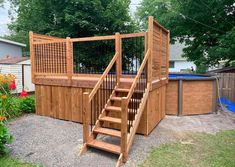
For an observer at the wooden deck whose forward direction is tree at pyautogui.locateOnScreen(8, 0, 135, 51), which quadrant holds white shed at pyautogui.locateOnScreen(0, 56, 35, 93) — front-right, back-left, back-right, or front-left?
front-left

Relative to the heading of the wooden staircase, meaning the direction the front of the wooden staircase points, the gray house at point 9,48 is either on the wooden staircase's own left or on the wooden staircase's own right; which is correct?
on the wooden staircase's own right

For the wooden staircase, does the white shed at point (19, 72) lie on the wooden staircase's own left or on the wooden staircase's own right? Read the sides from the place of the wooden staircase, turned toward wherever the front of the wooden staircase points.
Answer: on the wooden staircase's own right

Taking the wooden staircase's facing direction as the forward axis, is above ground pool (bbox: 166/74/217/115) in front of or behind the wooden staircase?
behind

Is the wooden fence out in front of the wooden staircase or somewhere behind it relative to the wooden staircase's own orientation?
behind

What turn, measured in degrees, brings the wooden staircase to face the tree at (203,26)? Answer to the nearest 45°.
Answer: approximately 180°

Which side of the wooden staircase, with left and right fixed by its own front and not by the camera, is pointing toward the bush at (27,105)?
right

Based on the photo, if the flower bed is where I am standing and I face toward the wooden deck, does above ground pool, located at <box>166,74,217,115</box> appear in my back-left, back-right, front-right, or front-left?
front-left

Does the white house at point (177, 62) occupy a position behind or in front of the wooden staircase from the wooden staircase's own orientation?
behind

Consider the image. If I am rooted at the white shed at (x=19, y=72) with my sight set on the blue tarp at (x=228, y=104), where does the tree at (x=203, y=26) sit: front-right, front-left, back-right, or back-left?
front-left

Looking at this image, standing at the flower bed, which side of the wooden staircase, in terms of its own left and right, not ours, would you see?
right
